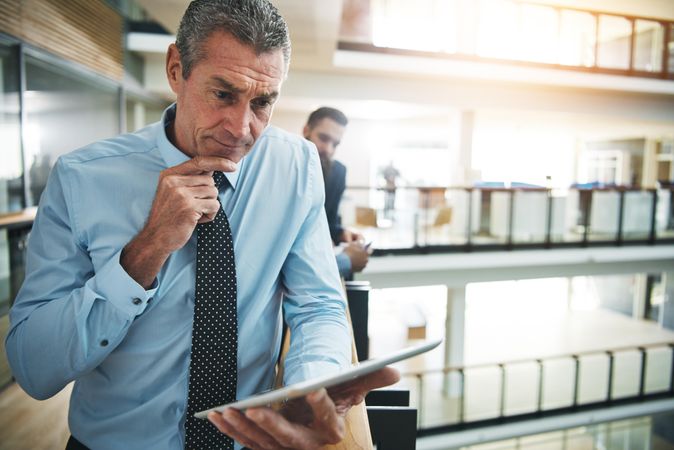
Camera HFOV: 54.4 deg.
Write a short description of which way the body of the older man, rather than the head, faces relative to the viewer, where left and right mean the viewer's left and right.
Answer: facing the viewer and to the right of the viewer

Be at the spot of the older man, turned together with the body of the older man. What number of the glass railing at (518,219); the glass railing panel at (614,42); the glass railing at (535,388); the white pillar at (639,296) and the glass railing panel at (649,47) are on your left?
5

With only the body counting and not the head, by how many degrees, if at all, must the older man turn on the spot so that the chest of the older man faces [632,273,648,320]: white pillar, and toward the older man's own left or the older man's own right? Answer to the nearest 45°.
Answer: approximately 90° to the older man's own left

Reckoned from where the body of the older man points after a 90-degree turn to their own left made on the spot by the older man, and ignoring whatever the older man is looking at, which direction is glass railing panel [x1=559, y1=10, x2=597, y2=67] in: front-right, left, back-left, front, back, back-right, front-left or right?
front

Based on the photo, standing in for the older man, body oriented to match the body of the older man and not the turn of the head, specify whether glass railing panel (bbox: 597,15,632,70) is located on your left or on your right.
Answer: on your left

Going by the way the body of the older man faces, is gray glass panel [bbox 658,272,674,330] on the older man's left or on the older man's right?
on the older man's left

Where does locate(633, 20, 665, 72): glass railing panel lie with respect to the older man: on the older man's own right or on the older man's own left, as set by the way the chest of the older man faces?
on the older man's own left

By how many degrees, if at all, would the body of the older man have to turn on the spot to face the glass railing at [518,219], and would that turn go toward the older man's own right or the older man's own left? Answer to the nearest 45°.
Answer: approximately 90° to the older man's own left

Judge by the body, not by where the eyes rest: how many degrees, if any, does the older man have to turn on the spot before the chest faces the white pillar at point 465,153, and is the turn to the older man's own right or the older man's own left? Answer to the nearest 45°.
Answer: approximately 90° to the older man's own left
